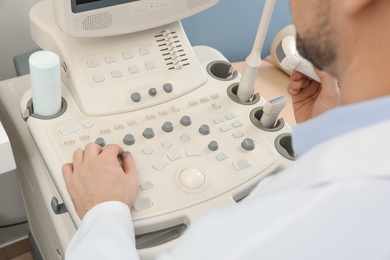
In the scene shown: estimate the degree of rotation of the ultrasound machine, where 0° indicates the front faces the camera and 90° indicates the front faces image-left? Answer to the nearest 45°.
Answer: approximately 315°
